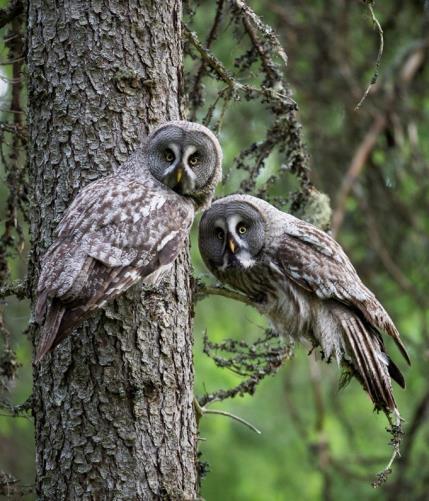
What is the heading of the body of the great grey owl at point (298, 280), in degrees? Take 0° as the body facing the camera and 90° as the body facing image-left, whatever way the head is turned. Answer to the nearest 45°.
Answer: approximately 90°

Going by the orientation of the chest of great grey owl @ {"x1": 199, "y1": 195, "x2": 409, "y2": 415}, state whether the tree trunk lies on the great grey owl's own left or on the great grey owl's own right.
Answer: on the great grey owl's own left

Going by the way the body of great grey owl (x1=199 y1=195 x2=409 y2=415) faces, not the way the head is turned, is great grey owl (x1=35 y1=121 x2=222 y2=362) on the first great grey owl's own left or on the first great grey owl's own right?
on the first great grey owl's own right
